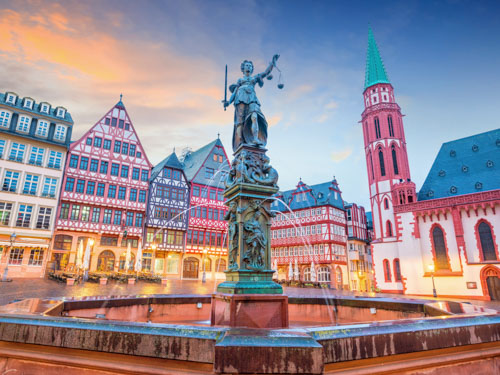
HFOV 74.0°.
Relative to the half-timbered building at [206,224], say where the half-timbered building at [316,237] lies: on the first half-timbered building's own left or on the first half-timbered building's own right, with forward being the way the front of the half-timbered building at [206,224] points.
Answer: on the first half-timbered building's own left

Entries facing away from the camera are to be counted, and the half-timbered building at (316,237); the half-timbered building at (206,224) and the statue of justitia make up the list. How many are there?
0

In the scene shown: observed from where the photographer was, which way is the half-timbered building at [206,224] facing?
facing the viewer and to the right of the viewer

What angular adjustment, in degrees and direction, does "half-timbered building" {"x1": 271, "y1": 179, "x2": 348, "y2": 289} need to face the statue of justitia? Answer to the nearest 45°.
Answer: approximately 45° to its left

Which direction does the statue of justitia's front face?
toward the camera

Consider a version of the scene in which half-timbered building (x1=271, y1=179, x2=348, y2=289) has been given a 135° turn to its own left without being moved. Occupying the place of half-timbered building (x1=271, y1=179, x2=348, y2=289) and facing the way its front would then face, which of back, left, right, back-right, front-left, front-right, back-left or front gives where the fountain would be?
right

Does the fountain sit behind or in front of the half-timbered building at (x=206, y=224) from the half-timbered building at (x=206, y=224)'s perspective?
in front

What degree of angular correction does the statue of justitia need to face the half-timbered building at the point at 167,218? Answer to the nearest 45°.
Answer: approximately 180°

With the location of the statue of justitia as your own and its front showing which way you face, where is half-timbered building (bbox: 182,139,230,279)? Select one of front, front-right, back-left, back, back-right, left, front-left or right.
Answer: back

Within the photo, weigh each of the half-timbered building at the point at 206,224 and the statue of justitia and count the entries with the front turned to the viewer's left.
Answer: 0

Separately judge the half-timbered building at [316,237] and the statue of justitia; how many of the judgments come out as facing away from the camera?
0
